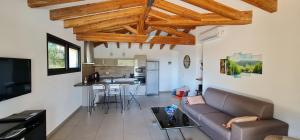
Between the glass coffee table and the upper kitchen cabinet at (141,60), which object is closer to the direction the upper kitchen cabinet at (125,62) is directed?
the glass coffee table

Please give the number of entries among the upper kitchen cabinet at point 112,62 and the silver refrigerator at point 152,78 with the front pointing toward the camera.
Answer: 2

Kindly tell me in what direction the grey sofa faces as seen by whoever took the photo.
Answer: facing the viewer and to the left of the viewer

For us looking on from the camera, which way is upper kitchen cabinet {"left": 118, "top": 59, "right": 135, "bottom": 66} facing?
facing the viewer

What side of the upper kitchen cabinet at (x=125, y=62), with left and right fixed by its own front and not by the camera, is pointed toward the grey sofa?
front

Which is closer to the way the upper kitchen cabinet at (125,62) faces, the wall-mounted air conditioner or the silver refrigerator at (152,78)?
the wall-mounted air conditioner

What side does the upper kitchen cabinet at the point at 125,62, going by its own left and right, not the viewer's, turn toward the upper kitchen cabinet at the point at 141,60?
left

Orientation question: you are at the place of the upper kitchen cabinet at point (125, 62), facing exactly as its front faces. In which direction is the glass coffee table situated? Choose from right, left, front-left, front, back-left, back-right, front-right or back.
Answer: front

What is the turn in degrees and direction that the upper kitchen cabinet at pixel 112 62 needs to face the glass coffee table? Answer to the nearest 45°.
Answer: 0° — it already faces it

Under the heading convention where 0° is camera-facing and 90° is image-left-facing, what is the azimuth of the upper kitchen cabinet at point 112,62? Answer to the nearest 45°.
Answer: approximately 0°

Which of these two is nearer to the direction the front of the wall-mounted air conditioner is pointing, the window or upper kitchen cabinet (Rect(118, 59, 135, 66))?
the window

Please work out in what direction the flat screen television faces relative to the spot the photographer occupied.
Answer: facing the viewer and to the right of the viewer

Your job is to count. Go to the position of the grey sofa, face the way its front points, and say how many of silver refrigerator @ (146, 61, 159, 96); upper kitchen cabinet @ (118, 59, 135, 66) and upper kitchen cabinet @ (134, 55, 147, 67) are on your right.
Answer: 3

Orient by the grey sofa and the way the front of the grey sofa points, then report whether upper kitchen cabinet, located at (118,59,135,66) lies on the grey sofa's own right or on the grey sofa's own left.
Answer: on the grey sofa's own right

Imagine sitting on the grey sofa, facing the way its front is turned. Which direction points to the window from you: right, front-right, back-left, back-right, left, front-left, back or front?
front-right
